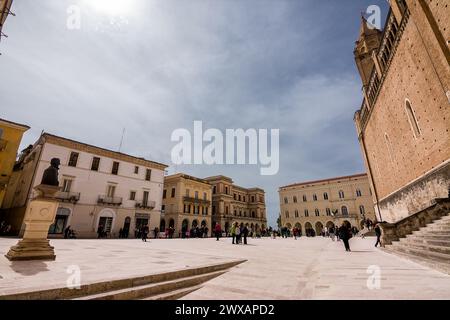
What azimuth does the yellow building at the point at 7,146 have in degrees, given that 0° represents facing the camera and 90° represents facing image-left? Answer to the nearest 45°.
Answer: approximately 315°

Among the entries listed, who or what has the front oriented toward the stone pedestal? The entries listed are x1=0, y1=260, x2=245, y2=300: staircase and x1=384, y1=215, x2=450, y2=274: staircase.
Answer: x1=384, y1=215, x2=450, y2=274: staircase

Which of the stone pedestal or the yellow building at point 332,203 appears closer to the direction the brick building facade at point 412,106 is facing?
the stone pedestal

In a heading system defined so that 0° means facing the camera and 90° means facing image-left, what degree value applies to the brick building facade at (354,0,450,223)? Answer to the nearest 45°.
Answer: approximately 45°

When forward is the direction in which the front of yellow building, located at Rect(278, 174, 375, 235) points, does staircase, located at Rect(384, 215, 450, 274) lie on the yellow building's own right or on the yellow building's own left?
on the yellow building's own left

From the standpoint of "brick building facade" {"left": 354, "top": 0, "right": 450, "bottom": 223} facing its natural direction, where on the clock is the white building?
The white building is roughly at 1 o'clock from the brick building facade.

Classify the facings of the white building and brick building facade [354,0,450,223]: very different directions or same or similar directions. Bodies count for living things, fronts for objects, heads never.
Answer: very different directions

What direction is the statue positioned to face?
to the viewer's right

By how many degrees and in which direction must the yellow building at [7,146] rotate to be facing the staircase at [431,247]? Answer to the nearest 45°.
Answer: approximately 45° to its right

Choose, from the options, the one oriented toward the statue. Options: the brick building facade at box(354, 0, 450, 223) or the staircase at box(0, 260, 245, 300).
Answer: the brick building facade

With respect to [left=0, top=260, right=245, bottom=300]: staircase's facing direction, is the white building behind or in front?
behind

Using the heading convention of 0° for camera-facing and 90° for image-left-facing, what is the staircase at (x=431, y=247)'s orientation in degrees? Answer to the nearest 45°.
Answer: approximately 45°
